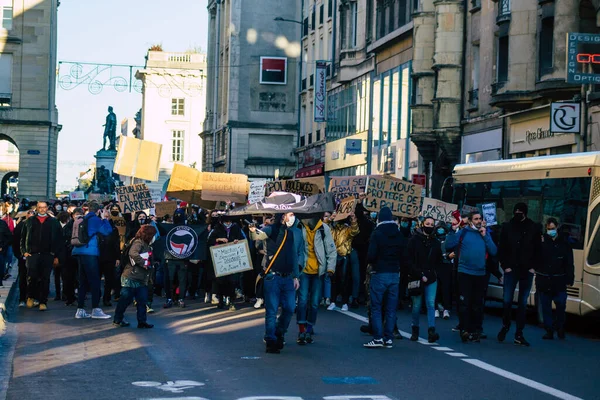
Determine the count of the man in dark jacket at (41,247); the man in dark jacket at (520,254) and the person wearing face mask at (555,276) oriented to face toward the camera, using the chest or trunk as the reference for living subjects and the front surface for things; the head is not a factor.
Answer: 3

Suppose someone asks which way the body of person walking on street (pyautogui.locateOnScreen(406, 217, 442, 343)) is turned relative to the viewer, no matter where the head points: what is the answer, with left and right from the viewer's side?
facing the viewer

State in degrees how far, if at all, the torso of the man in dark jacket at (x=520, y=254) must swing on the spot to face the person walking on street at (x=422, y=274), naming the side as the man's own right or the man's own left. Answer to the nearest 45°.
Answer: approximately 90° to the man's own right

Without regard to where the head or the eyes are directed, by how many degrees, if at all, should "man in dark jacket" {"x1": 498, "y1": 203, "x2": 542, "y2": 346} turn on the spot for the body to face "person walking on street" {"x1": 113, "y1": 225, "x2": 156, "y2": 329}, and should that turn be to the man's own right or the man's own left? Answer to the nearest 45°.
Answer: approximately 90° to the man's own right

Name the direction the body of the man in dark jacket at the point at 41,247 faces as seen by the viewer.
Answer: toward the camera

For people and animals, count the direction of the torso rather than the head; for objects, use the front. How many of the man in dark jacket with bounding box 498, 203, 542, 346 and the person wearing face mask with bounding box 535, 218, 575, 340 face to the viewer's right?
0

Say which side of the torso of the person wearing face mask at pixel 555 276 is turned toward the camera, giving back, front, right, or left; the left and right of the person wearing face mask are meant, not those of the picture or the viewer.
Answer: front

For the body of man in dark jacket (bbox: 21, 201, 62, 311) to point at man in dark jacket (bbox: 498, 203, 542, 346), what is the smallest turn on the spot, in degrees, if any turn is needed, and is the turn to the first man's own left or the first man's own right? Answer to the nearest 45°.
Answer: approximately 45° to the first man's own left

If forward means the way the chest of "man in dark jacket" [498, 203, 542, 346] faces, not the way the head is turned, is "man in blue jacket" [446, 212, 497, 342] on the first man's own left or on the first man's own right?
on the first man's own right
